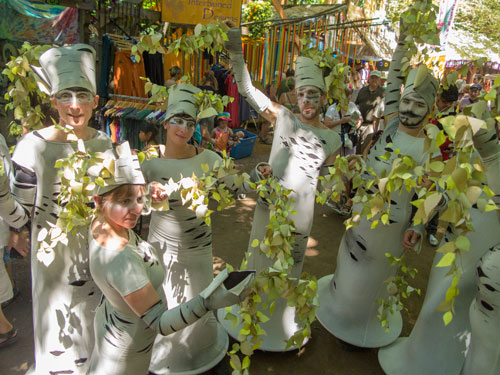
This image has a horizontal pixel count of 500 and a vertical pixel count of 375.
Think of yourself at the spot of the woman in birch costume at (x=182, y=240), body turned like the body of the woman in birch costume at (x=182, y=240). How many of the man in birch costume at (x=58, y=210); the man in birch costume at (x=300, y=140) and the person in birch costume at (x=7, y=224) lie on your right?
2

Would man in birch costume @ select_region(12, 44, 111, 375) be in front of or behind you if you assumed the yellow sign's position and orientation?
in front

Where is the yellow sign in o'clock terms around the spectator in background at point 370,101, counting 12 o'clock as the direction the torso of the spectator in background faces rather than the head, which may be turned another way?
The yellow sign is roughly at 3 o'clock from the spectator in background.

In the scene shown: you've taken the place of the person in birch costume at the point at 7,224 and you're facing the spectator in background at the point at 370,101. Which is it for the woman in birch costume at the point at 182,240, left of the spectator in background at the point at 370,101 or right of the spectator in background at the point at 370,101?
right

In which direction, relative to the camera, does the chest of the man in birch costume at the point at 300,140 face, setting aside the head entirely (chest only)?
toward the camera

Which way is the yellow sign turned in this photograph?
toward the camera

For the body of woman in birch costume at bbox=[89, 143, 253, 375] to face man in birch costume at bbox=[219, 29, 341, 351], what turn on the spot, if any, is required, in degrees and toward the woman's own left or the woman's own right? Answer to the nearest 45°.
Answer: approximately 45° to the woman's own left

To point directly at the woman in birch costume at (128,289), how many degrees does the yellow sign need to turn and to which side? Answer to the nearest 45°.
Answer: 0° — it already faces them

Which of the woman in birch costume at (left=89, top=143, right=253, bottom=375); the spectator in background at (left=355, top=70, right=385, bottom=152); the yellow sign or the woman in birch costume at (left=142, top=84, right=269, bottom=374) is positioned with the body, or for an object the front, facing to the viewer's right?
the woman in birch costume at (left=89, top=143, right=253, bottom=375)
